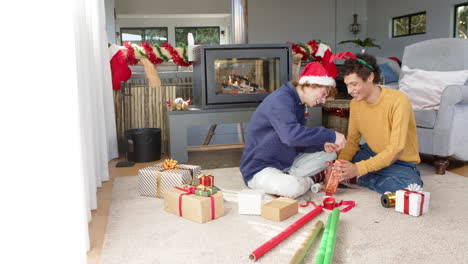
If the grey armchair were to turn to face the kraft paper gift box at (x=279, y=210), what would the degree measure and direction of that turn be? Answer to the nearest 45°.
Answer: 0° — it already faces it

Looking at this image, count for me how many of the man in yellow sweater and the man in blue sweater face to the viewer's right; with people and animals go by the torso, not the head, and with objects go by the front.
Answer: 1

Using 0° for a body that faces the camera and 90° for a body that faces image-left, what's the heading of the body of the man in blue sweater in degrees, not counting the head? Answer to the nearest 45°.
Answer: approximately 270°

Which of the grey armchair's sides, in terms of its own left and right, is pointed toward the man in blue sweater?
front

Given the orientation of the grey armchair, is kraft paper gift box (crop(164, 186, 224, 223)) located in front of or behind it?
in front

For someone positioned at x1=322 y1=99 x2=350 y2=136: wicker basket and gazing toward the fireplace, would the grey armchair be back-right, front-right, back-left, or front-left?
back-left

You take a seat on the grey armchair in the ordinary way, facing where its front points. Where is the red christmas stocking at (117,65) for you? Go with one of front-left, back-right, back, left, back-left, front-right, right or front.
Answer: front-right

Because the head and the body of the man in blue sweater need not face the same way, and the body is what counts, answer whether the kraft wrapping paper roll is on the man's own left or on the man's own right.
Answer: on the man's own right

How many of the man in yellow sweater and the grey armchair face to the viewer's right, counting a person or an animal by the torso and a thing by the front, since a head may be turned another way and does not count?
0

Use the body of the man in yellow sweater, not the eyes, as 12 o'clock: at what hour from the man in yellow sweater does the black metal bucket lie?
The black metal bucket is roughly at 2 o'clock from the man in yellow sweater.

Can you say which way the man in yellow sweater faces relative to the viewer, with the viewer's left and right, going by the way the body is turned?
facing the viewer and to the left of the viewer

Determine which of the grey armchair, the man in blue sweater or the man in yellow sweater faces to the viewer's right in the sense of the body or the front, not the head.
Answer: the man in blue sweater

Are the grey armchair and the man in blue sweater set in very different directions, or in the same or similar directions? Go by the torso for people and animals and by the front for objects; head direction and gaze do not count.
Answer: very different directions

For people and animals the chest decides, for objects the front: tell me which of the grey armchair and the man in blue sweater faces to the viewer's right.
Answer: the man in blue sweater

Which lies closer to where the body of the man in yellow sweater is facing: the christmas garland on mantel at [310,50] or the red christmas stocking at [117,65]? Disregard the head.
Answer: the red christmas stocking
